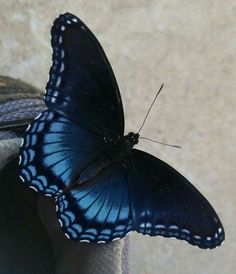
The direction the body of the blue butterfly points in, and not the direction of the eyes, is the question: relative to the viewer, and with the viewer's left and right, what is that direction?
facing away from the viewer and to the right of the viewer
